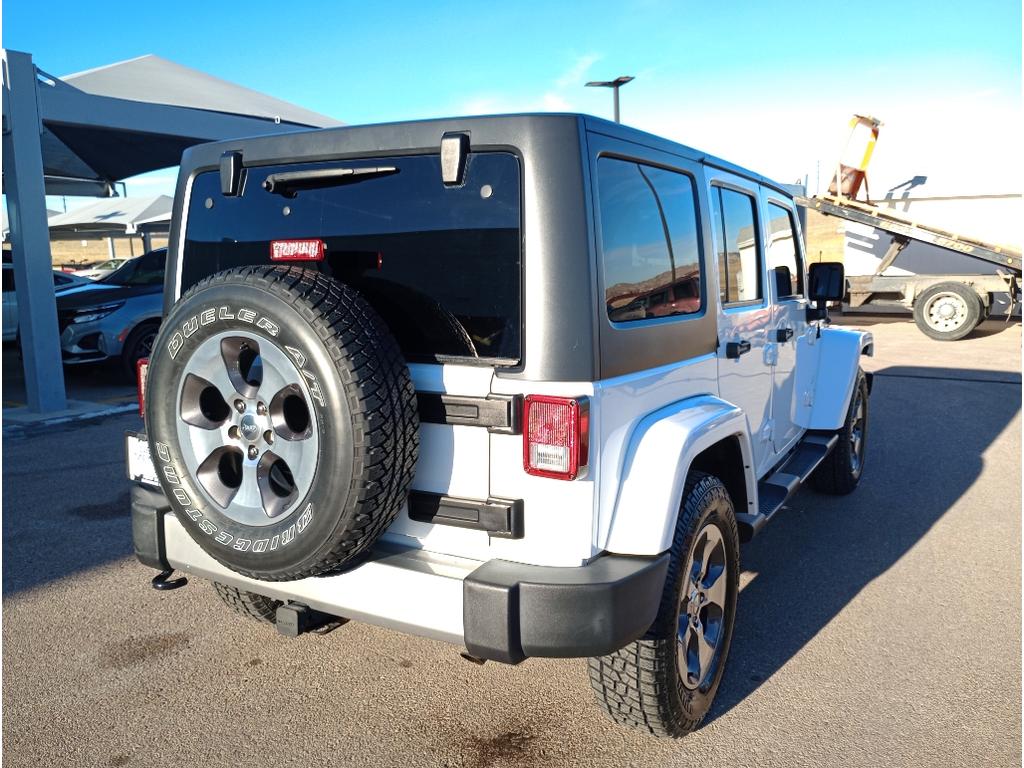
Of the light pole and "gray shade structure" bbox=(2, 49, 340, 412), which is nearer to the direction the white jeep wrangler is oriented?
the light pole

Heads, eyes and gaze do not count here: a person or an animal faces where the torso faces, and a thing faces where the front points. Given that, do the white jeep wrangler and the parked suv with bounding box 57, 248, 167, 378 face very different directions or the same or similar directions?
very different directions

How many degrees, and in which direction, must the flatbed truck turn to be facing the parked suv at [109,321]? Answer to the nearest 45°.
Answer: approximately 45° to its left

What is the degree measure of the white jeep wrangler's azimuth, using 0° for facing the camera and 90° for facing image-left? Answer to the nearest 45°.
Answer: approximately 225°

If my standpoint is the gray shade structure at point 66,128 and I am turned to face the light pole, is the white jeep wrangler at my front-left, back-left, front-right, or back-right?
back-right

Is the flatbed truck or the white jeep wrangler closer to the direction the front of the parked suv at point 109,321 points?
the white jeep wrangler

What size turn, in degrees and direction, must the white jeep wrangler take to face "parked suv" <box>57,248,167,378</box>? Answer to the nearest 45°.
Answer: approximately 90° to its left

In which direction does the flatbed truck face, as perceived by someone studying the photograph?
facing to the left of the viewer

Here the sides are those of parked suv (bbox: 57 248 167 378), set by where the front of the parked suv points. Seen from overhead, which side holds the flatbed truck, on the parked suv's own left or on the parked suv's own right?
on the parked suv's own left

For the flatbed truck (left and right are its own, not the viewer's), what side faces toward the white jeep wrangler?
left

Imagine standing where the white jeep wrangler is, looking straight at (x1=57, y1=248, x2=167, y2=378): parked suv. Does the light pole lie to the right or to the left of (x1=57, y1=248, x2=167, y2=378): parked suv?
right

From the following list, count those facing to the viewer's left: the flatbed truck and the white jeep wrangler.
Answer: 1

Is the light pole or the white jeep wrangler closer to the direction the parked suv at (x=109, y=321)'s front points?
the white jeep wrangler
